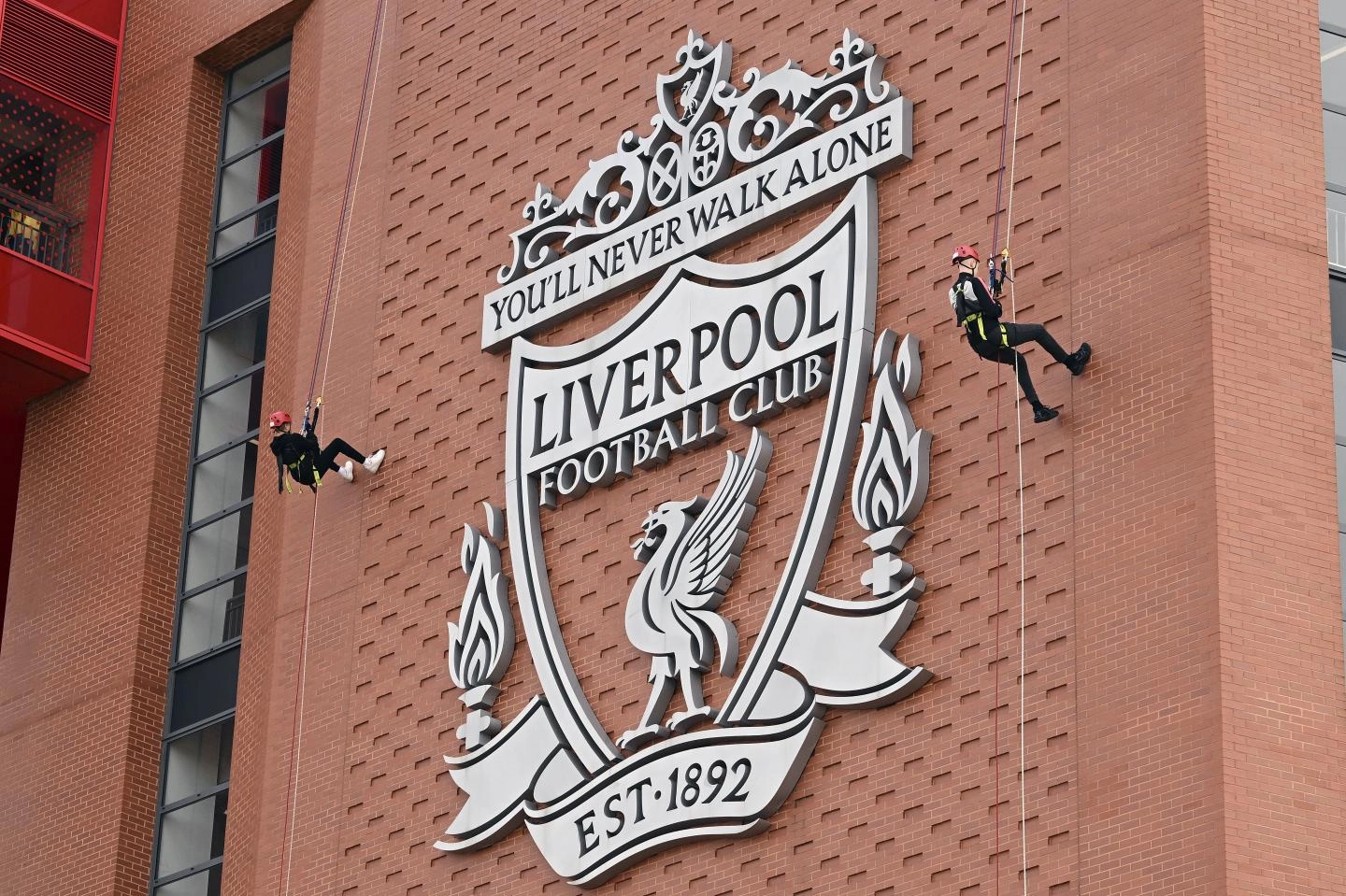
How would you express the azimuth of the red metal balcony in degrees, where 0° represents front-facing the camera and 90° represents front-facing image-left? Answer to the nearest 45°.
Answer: approximately 315°

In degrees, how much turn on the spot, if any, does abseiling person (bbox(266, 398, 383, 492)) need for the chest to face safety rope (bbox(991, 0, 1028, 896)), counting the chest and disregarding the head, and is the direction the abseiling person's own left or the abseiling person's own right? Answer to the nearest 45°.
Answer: approximately 45° to the abseiling person's own right

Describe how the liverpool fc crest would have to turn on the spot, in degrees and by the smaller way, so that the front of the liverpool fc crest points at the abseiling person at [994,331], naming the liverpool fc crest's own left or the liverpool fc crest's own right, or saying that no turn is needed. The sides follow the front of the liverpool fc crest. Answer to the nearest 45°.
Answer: approximately 90° to the liverpool fc crest's own left

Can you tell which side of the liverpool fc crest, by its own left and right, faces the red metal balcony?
right

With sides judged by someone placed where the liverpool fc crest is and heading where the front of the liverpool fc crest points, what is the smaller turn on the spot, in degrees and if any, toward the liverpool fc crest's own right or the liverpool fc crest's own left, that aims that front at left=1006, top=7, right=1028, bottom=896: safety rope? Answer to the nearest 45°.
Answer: approximately 90° to the liverpool fc crest's own left
